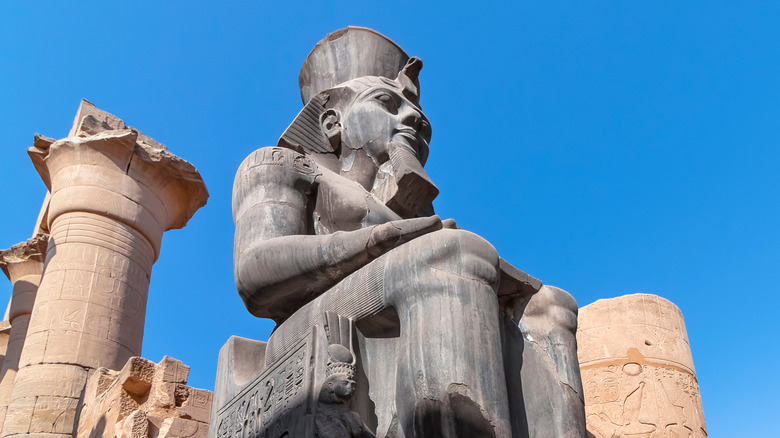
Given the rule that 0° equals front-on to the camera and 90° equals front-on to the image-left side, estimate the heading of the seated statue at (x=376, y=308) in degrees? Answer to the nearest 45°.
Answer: approximately 315°

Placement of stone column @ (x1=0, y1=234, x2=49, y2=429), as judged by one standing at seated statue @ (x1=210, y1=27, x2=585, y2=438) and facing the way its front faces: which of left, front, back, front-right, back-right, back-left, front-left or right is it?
back

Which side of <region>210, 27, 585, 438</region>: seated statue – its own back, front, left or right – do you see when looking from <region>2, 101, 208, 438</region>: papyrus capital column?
back

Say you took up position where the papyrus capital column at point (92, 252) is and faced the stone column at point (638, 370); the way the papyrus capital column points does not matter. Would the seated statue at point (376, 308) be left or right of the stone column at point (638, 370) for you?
right

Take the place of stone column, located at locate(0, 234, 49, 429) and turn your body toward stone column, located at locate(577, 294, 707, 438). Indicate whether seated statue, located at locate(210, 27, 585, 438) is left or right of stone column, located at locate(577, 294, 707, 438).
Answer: right

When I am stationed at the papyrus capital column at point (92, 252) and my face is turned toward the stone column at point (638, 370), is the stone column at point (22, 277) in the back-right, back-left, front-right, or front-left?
back-left

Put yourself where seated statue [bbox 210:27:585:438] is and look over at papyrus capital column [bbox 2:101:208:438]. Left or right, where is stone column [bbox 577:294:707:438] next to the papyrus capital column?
right

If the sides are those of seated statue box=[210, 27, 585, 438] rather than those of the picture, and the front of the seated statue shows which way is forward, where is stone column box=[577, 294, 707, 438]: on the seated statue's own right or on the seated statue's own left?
on the seated statue's own left
